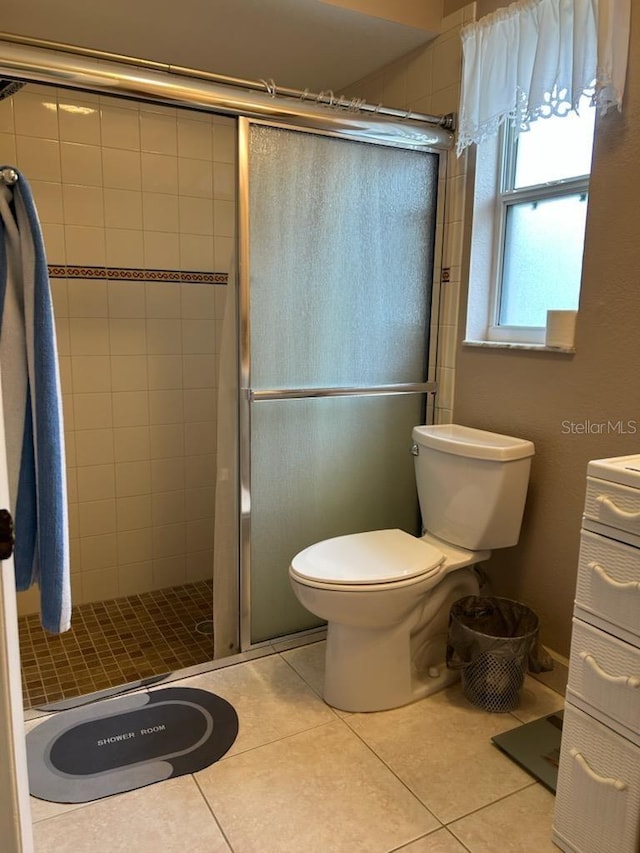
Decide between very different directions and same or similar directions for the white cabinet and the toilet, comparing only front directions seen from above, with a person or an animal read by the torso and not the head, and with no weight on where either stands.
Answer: same or similar directions

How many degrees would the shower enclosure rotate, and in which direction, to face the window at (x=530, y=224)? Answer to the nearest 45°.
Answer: approximately 45° to its left

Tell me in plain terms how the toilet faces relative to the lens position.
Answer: facing the viewer and to the left of the viewer

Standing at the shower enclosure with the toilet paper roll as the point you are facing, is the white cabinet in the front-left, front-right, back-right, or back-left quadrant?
front-right

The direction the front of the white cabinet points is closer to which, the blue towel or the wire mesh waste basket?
the blue towel

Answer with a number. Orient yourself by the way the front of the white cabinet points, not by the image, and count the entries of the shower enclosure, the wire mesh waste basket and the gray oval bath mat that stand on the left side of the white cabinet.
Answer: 0

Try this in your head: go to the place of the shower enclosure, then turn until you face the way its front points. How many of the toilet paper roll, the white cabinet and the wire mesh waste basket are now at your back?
0

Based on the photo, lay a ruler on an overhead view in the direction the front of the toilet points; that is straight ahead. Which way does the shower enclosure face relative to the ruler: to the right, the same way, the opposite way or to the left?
to the left

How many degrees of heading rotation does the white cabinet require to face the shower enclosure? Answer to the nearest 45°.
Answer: approximately 90° to its right

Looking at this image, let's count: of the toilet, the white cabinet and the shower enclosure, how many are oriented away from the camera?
0

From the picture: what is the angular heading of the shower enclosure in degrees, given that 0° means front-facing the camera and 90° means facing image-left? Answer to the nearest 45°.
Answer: approximately 315°

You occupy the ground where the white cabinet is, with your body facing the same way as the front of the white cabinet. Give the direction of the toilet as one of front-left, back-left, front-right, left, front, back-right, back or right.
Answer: right

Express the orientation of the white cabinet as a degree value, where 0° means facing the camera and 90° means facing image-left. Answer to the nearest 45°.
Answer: approximately 45°

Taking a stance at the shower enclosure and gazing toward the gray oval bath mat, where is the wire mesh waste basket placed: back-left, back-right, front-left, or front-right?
front-left
